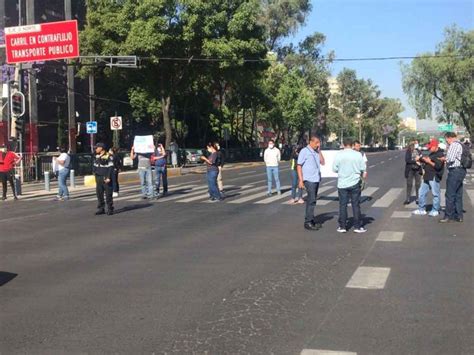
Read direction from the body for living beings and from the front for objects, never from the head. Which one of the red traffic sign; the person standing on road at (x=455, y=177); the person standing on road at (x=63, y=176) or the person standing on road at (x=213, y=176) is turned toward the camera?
the red traffic sign

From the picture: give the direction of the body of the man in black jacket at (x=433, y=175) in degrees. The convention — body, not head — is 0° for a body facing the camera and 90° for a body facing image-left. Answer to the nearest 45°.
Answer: approximately 45°

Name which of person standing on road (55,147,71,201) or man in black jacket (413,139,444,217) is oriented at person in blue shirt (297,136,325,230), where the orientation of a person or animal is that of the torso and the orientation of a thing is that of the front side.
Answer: the man in black jacket

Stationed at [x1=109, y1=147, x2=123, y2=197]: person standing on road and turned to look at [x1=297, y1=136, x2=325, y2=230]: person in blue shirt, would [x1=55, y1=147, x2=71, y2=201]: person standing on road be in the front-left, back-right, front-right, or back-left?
back-right

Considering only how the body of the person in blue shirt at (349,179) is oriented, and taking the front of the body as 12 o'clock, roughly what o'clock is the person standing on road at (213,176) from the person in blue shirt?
The person standing on road is roughly at 11 o'clock from the person in blue shirt.

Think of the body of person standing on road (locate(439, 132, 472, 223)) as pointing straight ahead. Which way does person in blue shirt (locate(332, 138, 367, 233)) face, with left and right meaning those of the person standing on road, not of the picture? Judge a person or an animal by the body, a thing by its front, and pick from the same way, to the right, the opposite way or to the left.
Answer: to the right

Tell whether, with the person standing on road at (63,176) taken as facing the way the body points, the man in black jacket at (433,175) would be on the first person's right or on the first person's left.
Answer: on the first person's left
